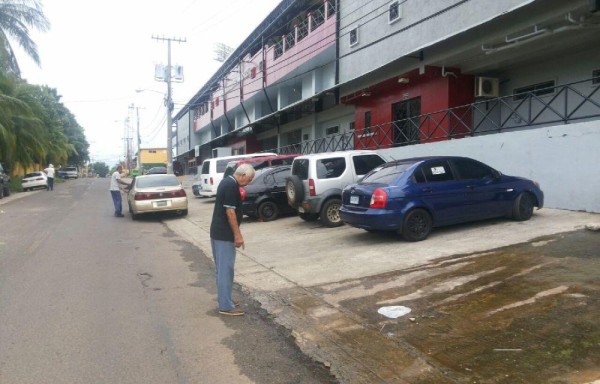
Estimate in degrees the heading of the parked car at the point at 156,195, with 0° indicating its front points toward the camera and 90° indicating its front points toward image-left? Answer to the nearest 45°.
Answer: approximately 180°

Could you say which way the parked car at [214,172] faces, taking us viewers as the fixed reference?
facing away from the viewer and to the right of the viewer

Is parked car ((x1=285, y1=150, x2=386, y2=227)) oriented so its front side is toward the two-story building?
yes

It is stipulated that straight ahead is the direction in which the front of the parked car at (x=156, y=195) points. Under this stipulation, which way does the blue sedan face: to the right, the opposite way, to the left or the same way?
to the right

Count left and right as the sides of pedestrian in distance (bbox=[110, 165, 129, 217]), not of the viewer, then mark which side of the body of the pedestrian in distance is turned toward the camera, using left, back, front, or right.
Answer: right

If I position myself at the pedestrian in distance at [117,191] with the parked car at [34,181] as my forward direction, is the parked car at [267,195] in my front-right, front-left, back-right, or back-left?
back-right

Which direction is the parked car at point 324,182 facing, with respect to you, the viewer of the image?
facing away from the viewer and to the right of the viewer

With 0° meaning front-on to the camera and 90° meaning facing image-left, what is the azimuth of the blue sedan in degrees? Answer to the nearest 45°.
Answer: approximately 225°

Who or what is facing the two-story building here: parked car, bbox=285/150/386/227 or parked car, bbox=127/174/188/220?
parked car, bbox=285/150/386/227

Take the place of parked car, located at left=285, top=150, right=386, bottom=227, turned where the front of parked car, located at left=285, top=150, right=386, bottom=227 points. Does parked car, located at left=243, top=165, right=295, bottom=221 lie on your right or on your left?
on your left

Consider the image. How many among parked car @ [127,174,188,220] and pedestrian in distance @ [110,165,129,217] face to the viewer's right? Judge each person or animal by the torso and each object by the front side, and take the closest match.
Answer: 1
